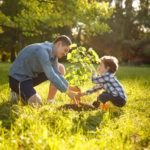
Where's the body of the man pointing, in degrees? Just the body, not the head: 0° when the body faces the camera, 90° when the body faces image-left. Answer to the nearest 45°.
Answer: approximately 270°

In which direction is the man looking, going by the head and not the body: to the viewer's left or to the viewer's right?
to the viewer's right

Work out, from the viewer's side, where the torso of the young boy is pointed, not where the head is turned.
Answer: to the viewer's left

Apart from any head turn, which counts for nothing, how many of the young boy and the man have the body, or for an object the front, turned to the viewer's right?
1

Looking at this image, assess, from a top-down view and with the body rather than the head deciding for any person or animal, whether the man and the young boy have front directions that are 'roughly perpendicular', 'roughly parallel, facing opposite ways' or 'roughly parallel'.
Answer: roughly parallel, facing opposite ways

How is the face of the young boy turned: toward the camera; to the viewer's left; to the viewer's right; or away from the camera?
to the viewer's left

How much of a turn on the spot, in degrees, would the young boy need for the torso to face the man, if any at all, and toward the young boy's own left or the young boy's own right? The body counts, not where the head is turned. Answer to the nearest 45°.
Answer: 0° — they already face them

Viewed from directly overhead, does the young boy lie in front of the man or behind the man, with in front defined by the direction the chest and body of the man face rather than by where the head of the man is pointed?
in front

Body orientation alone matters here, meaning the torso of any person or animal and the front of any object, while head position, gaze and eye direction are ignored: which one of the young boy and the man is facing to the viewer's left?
the young boy
